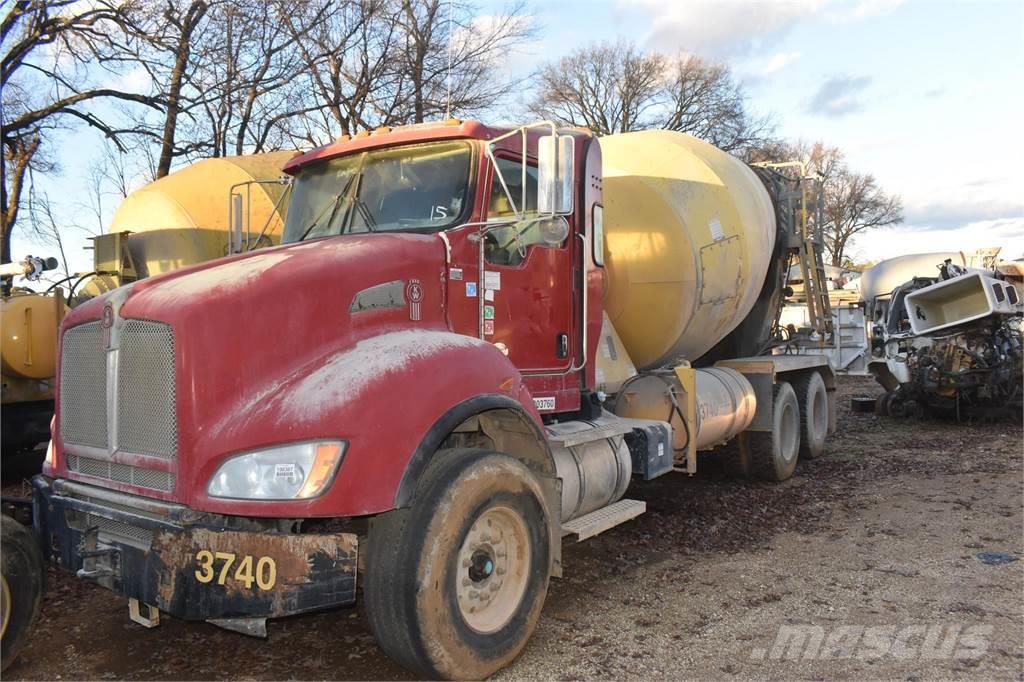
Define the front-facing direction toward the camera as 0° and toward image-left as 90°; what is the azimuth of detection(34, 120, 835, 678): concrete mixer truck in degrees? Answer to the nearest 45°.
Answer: approximately 45°

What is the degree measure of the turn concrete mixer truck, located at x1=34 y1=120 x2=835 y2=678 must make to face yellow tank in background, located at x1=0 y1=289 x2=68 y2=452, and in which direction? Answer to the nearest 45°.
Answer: approximately 90° to its right

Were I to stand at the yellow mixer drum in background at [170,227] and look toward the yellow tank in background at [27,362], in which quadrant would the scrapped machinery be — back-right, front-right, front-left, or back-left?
back-left

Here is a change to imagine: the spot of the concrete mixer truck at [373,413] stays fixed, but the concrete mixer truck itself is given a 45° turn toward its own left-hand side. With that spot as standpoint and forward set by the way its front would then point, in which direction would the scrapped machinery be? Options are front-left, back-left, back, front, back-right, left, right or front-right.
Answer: back-left

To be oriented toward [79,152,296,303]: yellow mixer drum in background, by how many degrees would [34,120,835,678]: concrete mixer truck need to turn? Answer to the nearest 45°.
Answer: approximately 90° to its right
